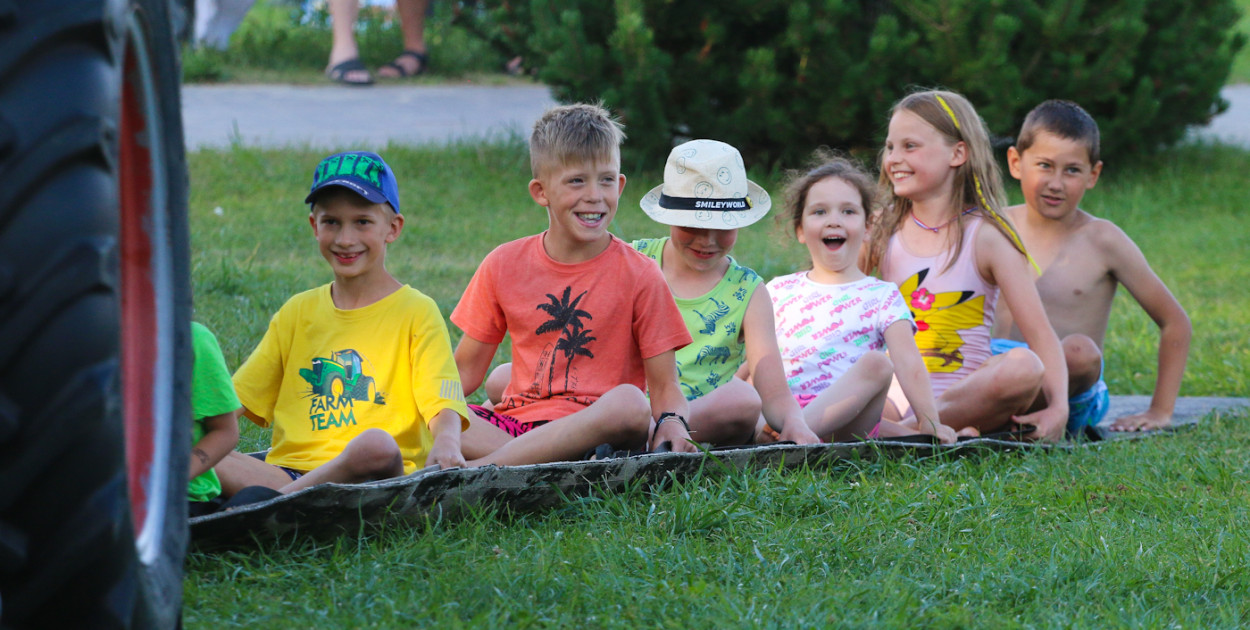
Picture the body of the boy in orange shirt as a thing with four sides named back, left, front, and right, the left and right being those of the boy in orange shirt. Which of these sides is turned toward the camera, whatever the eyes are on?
front

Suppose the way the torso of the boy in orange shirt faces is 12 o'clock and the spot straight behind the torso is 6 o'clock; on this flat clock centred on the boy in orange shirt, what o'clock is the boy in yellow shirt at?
The boy in yellow shirt is roughly at 2 o'clock from the boy in orange shirt.

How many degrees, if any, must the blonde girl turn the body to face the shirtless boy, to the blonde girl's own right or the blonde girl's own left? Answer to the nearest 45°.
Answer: approximately 180°

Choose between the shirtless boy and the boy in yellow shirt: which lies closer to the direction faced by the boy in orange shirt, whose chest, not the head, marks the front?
the boy in yellow shirt

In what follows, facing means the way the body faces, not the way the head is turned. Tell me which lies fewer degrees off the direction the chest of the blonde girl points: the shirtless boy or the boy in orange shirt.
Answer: the boy in orange shirt

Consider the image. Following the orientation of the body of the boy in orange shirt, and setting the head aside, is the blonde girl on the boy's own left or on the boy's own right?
on the boy's own left

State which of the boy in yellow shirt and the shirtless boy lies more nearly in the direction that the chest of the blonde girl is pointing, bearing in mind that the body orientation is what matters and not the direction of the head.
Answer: the boy in yellow shirt

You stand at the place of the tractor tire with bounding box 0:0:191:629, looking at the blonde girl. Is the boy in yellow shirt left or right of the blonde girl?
left

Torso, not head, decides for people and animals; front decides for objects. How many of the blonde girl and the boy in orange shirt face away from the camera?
0

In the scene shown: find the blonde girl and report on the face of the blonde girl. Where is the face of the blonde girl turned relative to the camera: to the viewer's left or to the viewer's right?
to the viewer's left

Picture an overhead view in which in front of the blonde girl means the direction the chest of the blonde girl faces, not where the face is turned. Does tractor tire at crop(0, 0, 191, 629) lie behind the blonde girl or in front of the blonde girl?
in front

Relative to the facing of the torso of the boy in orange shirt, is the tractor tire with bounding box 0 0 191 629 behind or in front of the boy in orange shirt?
in front

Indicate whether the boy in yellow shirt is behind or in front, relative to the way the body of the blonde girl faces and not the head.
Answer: in front
